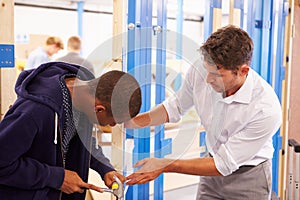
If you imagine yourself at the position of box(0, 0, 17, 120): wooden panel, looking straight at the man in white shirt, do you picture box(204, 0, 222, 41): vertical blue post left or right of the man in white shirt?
left

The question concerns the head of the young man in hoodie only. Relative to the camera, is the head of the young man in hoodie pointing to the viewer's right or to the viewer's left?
to the viewer's right

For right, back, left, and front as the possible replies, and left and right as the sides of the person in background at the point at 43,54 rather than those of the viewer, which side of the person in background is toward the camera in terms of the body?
right

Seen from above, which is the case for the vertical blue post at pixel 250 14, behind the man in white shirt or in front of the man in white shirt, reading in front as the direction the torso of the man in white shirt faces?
behind

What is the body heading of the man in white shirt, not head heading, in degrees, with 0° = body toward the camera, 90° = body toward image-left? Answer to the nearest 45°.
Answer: approximately 45°

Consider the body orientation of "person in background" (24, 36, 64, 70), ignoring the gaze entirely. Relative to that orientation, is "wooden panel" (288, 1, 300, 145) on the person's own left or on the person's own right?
on the person's own right

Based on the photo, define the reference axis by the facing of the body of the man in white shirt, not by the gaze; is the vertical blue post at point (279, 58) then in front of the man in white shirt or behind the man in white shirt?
behind
